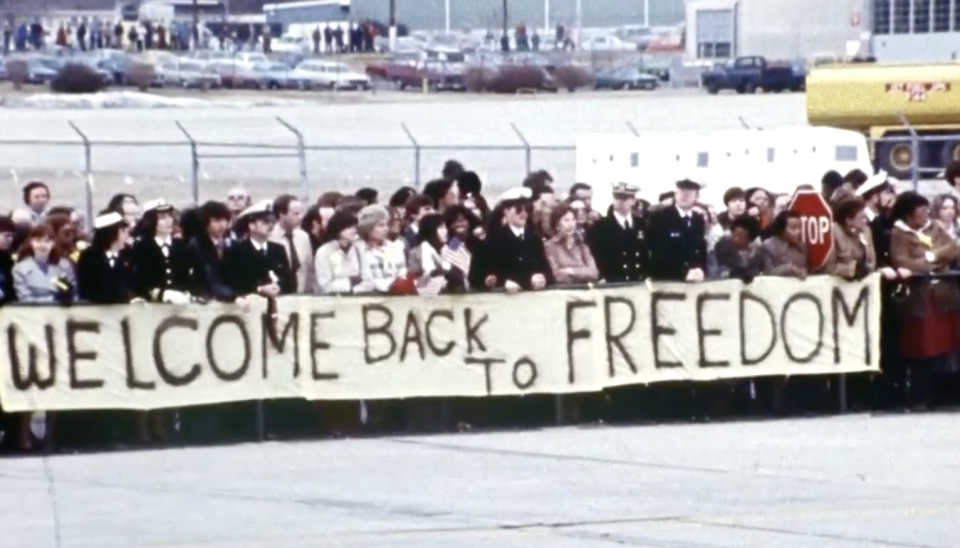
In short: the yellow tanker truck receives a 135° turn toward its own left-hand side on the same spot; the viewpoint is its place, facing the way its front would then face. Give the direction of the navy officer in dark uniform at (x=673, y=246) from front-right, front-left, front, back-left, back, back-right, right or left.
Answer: back-left

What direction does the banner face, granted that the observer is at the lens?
facing the viewer

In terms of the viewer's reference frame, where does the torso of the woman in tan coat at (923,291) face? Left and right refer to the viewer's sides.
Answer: facing the viewer and to the right of the viewer

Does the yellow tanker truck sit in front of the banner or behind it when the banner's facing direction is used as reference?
behind

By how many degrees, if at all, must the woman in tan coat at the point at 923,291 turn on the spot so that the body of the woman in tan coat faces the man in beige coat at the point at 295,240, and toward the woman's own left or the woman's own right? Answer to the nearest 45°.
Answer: approximately 135° to the woman's own right

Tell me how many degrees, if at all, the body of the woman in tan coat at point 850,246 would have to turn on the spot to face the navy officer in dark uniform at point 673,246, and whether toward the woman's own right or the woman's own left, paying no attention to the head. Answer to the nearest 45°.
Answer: approximately 135° to the woman's own right

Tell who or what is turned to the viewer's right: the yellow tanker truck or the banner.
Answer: the yellow tanker truck

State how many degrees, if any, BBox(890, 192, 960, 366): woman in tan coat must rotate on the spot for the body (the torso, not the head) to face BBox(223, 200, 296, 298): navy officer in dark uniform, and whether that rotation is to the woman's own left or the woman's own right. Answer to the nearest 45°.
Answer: approximately 90° to the woman's own right

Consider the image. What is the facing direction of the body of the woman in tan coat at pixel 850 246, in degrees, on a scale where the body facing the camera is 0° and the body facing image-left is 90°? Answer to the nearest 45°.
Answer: approximately 315°

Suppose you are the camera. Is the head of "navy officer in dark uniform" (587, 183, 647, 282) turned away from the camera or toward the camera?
toward the camera

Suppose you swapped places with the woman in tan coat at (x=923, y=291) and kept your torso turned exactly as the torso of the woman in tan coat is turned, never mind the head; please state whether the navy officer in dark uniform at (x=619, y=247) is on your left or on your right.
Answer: on your right

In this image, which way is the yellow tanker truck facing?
to the viewer's right

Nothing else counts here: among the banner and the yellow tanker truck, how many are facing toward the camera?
1
